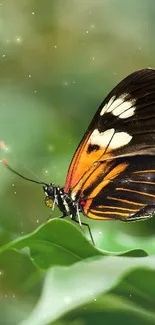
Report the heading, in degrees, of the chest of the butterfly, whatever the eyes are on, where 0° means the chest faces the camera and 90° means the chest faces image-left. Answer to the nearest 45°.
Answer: approximately 90°
